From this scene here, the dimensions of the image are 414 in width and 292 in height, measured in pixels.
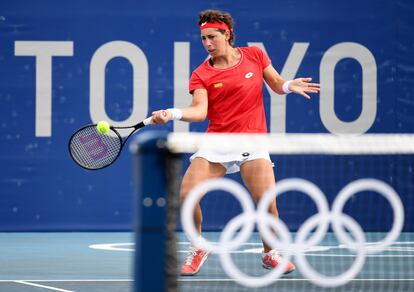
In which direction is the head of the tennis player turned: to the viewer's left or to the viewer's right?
to the viewer's left

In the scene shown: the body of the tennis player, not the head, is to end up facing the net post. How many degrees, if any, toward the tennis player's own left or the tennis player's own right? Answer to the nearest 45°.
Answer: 0° — they already face it

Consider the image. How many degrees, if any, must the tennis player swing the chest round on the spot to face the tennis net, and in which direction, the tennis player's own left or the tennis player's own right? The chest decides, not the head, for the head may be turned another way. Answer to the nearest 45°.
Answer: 0° — they already face it

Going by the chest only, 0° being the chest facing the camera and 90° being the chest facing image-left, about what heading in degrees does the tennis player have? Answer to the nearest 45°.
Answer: approximately 0°
